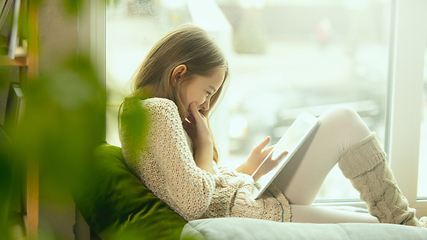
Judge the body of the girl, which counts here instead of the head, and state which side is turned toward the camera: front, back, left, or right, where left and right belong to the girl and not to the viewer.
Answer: right

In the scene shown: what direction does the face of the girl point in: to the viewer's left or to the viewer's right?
to the viewer's right

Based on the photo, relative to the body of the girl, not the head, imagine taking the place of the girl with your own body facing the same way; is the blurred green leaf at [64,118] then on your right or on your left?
on your right
